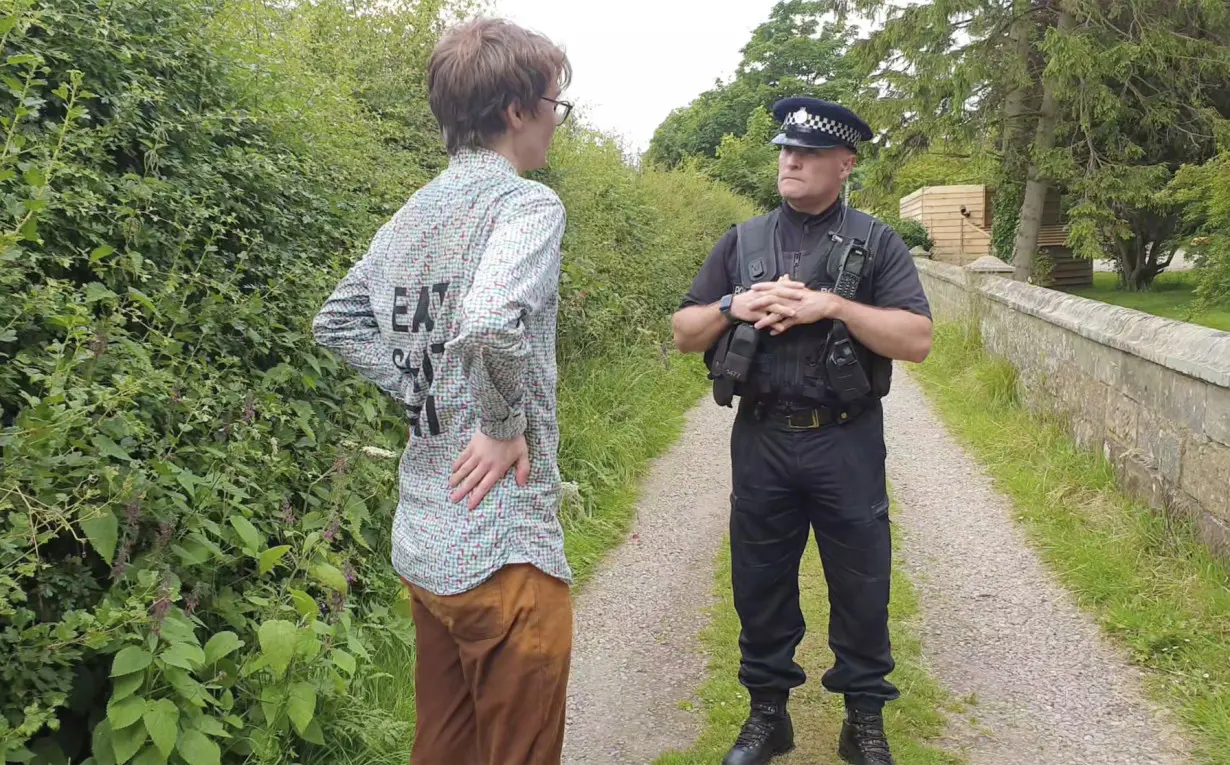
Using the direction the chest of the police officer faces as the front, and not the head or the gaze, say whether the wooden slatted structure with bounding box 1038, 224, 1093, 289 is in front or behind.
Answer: behind

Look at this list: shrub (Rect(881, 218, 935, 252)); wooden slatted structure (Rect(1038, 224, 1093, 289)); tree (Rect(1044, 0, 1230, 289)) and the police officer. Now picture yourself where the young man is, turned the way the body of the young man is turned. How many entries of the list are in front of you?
4

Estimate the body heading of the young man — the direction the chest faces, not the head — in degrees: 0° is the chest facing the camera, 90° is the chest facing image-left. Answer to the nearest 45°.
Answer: approximately 225°

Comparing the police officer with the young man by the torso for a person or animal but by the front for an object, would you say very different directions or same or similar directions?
very different directions

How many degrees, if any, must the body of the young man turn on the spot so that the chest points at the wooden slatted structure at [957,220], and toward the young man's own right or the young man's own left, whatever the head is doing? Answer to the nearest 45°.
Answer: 0° — they already face it

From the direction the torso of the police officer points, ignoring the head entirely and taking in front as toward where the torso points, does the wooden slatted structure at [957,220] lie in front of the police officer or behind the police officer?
behind

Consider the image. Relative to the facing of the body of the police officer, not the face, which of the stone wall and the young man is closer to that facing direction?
the young man

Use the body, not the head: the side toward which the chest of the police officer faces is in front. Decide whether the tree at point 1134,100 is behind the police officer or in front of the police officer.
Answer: behind

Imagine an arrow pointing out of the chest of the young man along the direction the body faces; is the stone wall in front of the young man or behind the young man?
in front

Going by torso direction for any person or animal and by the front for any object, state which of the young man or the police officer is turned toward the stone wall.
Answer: the young man

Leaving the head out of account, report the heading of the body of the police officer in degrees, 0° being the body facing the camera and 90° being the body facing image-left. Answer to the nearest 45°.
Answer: approximately 0°

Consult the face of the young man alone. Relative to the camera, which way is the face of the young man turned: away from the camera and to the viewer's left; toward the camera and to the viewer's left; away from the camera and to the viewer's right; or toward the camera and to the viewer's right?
away from the camera and to the viewer's right

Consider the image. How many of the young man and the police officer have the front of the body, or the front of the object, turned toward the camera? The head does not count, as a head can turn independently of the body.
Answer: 1
